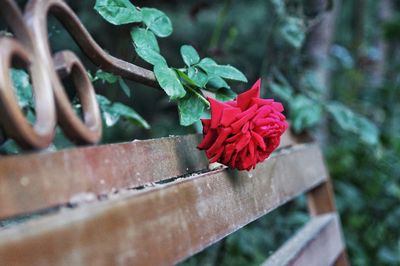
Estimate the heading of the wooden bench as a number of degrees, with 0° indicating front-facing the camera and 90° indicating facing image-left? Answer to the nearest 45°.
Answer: approximately 315°

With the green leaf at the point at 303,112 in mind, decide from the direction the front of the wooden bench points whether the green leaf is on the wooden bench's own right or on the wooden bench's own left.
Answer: on the wooden bench's own left
